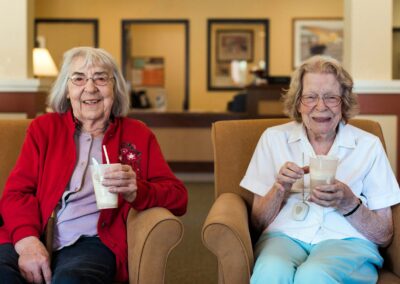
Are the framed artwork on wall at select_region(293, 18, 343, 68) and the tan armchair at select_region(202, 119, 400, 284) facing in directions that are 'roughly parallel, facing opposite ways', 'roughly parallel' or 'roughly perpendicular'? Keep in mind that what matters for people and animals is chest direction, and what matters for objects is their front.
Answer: roughly parallel

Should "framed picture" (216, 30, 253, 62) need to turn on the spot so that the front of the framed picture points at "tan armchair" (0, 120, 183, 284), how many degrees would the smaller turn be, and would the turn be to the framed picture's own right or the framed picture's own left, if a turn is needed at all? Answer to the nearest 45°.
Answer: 0° — it already faces it

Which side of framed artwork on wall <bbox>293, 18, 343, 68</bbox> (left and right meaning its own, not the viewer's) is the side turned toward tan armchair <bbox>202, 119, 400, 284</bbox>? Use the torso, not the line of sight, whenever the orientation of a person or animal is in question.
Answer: front

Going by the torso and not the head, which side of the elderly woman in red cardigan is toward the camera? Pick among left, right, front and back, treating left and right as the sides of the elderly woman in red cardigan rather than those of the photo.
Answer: front

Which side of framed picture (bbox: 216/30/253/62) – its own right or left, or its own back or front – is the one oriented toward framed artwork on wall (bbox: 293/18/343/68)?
left

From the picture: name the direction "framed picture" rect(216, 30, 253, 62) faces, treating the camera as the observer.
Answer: facing the viewer

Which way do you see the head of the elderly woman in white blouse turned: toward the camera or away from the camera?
toward the camera

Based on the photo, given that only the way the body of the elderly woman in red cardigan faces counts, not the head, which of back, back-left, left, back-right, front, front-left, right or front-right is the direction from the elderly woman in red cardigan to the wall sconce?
back

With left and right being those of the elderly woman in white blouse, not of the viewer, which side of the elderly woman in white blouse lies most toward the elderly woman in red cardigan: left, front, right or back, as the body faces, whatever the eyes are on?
right

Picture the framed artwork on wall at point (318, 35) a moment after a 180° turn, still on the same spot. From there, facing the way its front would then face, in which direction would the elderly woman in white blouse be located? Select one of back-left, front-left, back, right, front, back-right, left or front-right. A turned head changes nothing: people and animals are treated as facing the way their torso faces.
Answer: back

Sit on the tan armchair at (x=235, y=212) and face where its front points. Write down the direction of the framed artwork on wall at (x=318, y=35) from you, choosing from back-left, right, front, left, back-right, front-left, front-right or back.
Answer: back

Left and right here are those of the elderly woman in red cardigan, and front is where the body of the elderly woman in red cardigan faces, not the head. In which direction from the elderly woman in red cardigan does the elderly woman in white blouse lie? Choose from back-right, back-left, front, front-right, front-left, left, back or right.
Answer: left
